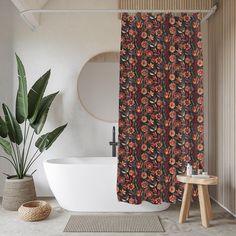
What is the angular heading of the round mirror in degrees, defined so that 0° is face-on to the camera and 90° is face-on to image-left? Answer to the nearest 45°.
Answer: approximately 0°

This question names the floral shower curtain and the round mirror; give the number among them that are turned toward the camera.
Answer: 2

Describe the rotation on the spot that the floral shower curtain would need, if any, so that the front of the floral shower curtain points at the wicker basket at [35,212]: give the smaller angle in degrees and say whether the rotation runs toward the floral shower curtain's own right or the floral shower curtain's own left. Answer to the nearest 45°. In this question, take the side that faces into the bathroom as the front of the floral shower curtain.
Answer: approximately 90° to the floral shower curtain's own right

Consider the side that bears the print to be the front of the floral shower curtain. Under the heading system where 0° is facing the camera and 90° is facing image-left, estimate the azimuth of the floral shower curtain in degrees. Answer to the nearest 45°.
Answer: approximately 0°

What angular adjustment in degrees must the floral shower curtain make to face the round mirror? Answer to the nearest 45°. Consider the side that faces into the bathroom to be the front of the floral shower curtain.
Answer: approximately 135° to its right

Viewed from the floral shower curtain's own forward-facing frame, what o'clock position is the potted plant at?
The potted plant is roughly at 3 o'clock from the floral shower curtain.
